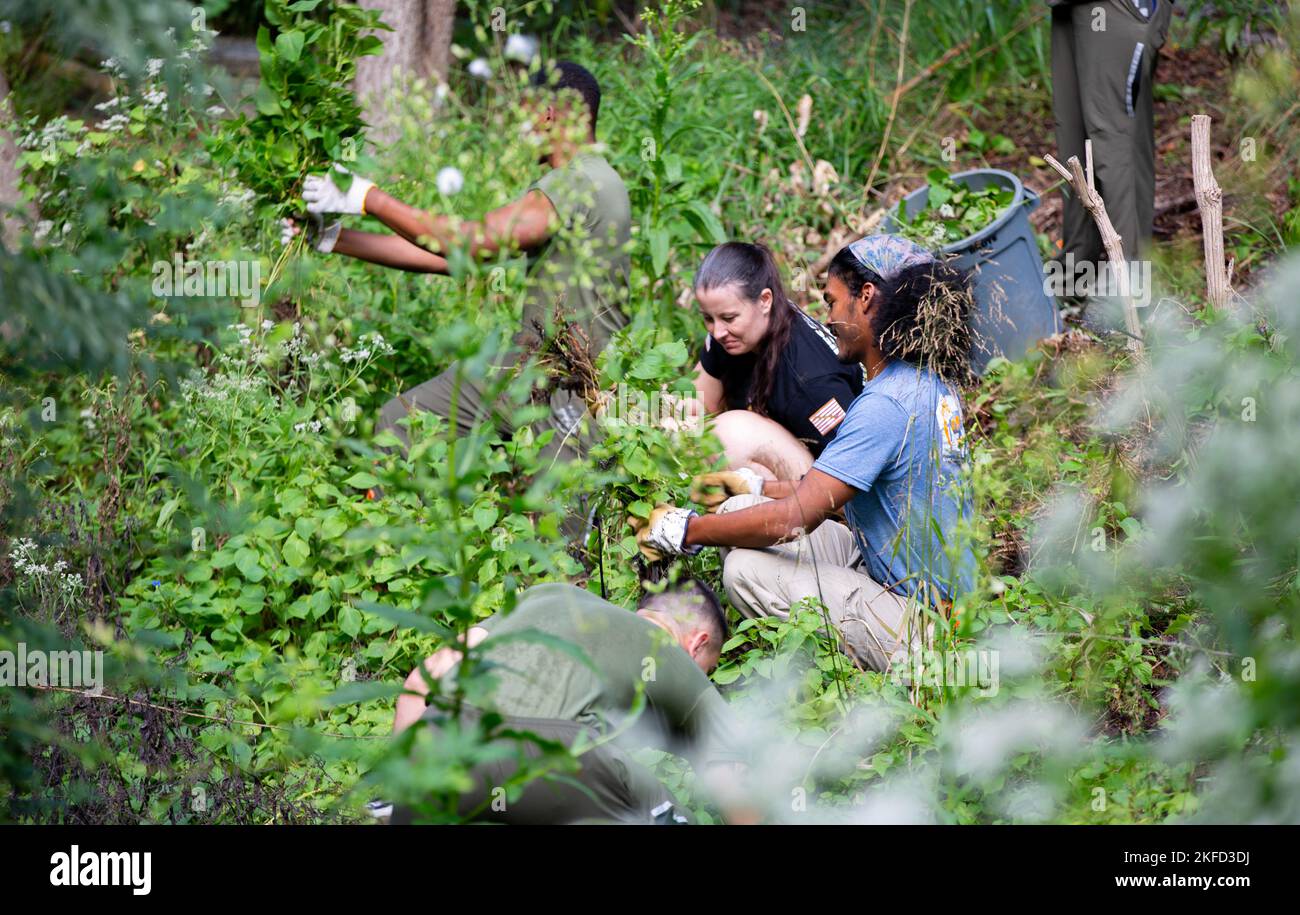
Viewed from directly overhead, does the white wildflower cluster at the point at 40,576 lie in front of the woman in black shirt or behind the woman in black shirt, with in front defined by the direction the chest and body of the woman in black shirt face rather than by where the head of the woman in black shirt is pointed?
in front

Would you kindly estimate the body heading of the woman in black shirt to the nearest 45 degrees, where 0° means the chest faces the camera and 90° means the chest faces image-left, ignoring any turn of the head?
approximately 45°

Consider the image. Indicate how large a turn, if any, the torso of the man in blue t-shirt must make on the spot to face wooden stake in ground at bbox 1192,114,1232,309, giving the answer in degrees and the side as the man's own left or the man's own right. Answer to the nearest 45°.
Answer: approximately 180°

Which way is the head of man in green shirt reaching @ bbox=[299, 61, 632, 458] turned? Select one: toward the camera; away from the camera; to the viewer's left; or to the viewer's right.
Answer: to the viewer's left

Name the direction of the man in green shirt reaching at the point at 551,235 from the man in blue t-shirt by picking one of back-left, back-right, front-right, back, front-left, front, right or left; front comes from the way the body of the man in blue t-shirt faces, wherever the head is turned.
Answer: front-right

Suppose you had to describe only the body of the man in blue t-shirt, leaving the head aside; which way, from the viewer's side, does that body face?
to the viewer's left

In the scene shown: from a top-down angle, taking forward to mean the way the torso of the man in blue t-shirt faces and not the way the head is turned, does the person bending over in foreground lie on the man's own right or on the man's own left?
on the man's own left

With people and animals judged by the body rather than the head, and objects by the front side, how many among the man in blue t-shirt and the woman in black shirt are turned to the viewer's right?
0

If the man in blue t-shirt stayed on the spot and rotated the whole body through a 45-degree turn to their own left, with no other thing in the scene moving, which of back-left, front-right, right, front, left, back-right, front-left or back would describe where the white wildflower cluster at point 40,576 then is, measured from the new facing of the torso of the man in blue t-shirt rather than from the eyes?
front-right
